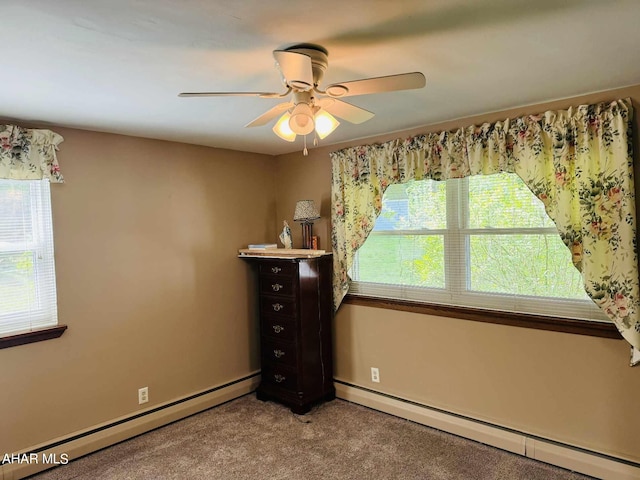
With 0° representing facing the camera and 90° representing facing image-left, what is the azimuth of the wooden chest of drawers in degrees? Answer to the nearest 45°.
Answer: approximately 45°

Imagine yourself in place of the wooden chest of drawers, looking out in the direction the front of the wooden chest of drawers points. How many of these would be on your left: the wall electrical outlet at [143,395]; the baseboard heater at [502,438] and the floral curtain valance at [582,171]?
2

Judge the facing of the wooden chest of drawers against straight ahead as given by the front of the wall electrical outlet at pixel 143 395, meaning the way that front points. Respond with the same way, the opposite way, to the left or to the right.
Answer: to the right

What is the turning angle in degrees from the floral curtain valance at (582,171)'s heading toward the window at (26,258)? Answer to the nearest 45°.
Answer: approximately 45° to its right

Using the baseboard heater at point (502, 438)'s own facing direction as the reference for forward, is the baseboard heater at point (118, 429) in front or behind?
in front

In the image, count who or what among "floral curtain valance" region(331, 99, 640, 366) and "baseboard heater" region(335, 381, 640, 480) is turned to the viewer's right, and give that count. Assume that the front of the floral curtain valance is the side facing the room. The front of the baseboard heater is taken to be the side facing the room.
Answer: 0

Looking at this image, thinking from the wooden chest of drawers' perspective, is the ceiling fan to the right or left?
on its left

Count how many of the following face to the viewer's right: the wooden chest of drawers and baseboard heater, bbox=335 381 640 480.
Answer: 0

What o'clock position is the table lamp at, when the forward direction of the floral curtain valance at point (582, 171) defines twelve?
The table lamp is roughly at 2 o'clock from the floral curtain valance.

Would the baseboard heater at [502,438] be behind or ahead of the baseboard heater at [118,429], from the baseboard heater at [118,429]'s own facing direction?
ahead

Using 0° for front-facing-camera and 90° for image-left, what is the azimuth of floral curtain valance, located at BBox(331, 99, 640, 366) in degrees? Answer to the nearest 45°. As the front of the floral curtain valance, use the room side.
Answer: approximately 45°

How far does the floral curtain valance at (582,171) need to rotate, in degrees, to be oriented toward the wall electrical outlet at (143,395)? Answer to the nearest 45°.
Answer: approximately 45° to its right
